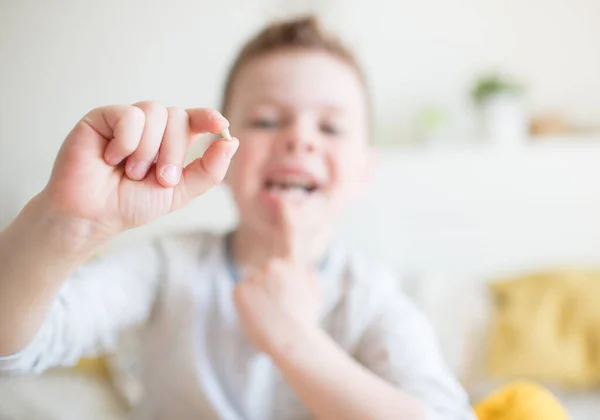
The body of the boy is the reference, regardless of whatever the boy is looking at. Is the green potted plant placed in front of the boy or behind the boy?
behind

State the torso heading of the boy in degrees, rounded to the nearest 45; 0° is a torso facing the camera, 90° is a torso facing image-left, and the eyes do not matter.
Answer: approximately 0°

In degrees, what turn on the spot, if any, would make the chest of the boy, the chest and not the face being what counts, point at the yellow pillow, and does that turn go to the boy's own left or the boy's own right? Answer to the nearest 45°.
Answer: approximately 135° to the boy's own left
